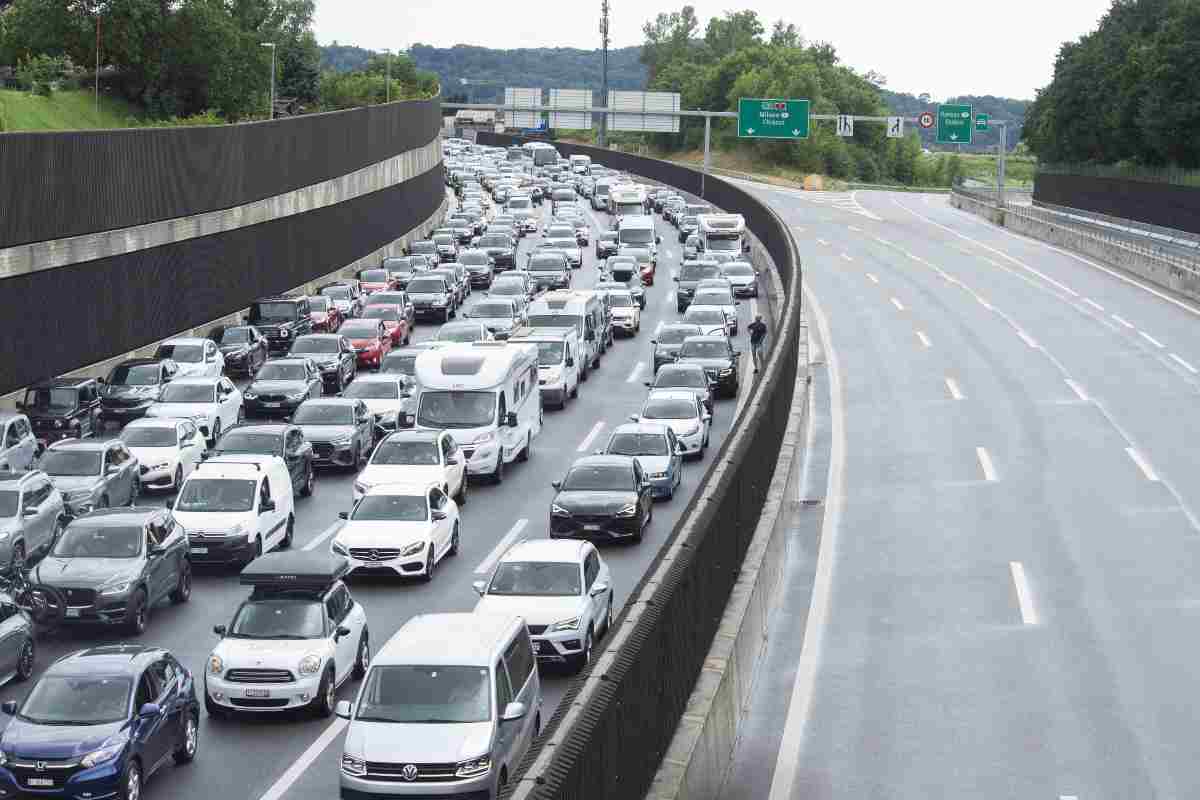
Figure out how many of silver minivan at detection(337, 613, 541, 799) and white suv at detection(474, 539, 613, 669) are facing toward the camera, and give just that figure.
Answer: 2

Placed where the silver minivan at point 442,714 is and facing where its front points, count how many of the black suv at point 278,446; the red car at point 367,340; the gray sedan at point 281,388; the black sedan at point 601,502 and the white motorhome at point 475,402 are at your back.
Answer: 5

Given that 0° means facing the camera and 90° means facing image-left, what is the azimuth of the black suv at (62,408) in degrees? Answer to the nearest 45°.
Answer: approximately 45°

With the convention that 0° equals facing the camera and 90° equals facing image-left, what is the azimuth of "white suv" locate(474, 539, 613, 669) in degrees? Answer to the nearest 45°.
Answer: approximately 0°

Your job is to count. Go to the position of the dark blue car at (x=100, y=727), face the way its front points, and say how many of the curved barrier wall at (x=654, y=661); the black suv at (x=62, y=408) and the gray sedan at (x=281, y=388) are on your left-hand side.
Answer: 1

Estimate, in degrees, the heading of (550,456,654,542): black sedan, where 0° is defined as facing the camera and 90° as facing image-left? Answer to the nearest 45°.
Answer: approximately 0°

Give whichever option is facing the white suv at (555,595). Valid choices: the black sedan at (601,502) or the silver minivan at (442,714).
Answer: the black sedan

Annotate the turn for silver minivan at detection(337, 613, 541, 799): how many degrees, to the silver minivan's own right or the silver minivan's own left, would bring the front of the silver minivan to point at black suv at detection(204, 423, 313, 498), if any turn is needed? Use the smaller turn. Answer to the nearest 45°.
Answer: approximately 180°

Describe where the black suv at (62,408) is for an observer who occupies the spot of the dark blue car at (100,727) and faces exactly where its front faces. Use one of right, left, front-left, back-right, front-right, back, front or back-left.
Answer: back-right

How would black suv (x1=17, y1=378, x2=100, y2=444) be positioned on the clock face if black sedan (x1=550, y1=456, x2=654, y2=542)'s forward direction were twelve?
The black suv is roughly at 4 o'clock from the black sedan.

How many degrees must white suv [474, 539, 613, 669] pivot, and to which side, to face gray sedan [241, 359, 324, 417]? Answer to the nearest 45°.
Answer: approximately 180°

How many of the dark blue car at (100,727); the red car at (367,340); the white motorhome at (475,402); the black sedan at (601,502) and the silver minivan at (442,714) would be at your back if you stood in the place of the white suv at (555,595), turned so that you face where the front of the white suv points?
3

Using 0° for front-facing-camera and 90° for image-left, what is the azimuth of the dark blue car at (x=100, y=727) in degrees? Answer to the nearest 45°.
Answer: approximately 45°

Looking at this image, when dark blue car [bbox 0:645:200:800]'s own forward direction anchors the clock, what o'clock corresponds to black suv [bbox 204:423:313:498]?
The black suv is roughly at 5 o'clock from the dark blue car.

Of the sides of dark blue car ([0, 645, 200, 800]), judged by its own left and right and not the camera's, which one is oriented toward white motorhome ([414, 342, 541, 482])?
back
